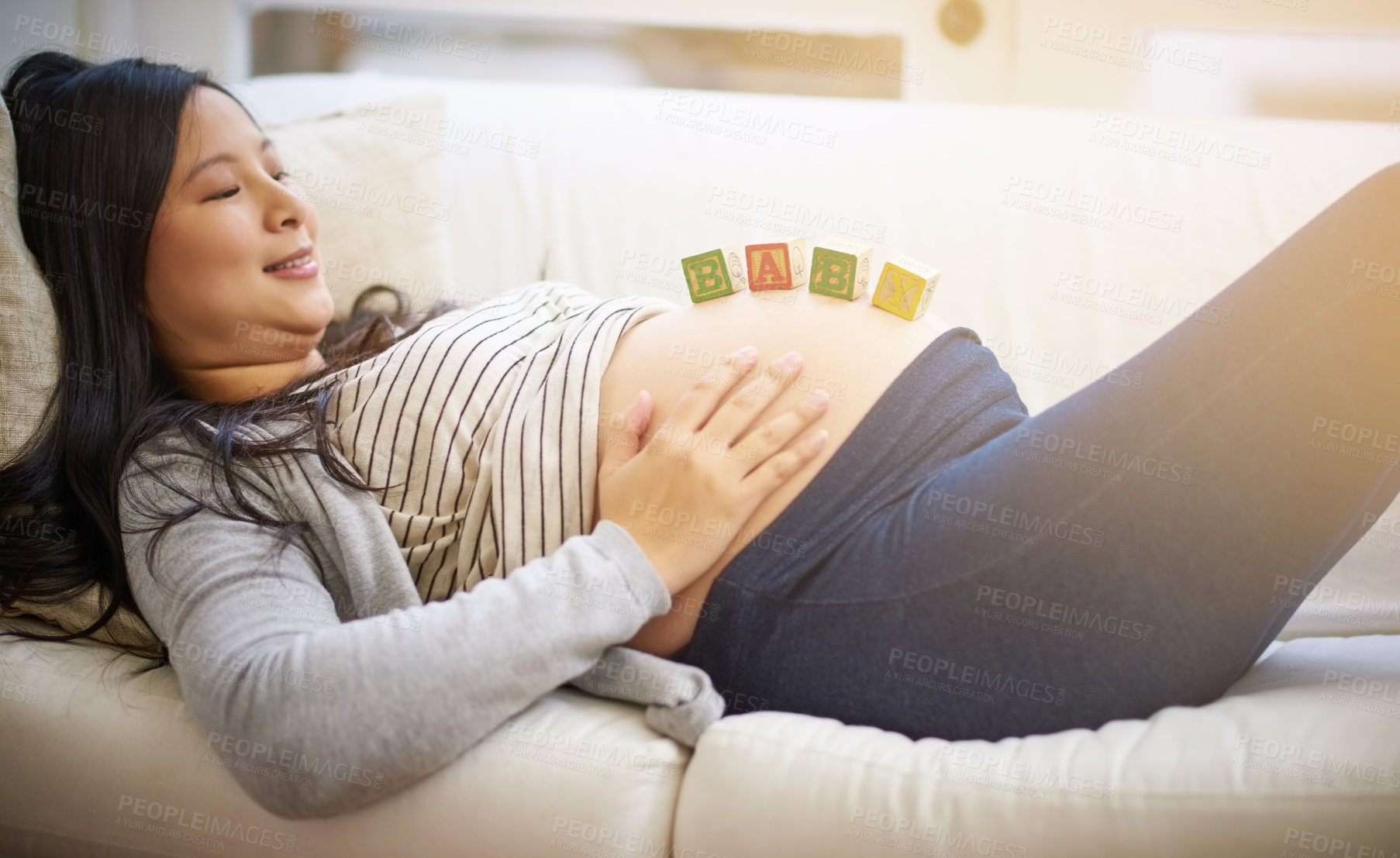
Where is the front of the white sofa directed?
toward the camera
